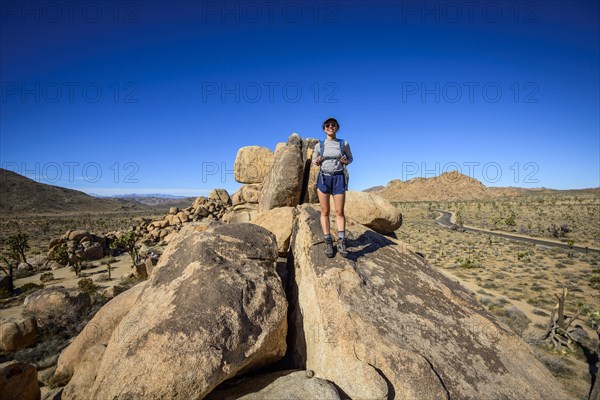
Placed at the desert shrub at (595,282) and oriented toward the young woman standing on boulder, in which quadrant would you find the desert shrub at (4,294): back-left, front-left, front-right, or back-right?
front-right

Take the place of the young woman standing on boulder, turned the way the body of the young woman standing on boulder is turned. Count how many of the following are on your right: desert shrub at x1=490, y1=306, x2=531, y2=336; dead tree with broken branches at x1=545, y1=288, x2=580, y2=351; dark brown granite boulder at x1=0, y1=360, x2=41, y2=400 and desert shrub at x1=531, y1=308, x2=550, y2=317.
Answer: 1

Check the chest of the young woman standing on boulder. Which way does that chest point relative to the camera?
toward the camera

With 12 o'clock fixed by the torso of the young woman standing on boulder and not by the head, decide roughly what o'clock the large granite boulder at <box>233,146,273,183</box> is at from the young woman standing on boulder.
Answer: The large granite boulder is roughly at 5 o'clock from the young woman standing on boulder.

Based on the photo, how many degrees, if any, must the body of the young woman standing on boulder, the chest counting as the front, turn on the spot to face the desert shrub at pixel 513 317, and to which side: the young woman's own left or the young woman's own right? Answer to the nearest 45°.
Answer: approximately 135° to the young woman's own left

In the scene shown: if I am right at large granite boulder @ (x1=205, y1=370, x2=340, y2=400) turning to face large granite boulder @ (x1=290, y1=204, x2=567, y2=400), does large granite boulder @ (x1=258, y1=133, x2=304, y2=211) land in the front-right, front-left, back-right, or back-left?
front-left

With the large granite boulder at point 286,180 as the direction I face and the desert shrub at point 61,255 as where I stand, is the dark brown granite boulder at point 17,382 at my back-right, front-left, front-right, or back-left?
front-right

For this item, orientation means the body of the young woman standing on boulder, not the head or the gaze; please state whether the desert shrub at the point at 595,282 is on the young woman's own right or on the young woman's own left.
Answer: on the young woman's own left

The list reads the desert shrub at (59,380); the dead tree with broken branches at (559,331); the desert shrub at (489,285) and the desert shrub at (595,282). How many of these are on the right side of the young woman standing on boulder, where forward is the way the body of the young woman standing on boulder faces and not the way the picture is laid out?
1

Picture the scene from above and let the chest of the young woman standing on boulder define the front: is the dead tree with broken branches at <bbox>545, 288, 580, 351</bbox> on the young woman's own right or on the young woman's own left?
on the young woman's own left

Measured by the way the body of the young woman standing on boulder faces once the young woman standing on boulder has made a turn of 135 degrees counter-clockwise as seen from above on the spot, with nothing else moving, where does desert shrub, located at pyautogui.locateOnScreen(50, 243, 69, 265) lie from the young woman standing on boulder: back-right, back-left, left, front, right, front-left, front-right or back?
left

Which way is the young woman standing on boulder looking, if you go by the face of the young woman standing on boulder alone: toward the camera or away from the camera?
toward the camera
